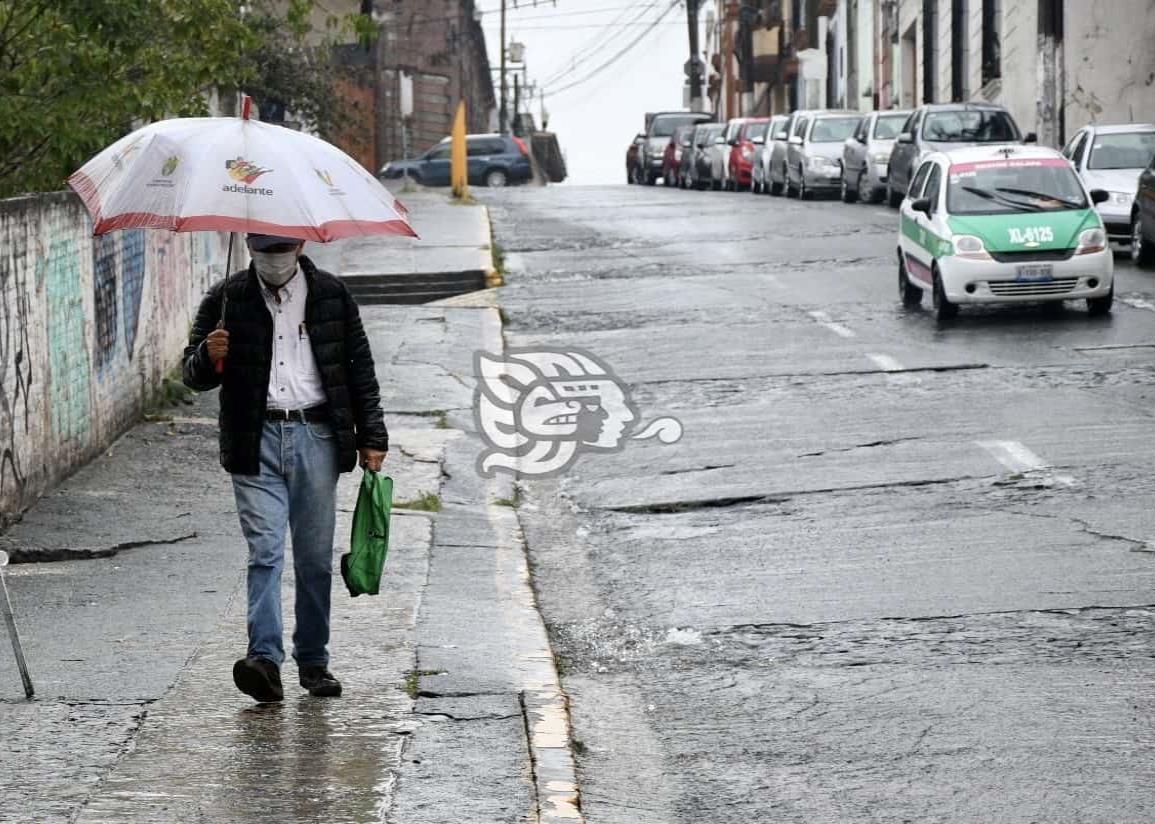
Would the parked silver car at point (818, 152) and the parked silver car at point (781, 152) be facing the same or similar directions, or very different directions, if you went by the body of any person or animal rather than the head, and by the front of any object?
same or similar directions

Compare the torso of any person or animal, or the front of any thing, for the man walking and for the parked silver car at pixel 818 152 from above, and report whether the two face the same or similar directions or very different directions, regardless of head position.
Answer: same or similar directions

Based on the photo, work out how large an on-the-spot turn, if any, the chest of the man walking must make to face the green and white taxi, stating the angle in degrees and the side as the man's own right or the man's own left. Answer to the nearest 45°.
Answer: approximately 135° to the man's own left

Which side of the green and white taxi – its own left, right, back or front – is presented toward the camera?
front

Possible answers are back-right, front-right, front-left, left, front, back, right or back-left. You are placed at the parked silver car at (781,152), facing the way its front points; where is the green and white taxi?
front

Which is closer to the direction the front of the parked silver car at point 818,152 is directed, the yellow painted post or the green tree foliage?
the green tree foliage

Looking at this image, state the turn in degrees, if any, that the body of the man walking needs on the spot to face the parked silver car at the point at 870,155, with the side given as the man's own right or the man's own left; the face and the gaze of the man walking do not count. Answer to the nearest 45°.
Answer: approximately 180°

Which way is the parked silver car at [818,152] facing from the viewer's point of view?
toward the camera

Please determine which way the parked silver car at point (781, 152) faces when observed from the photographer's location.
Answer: facing the viewer

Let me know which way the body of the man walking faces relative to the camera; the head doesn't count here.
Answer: toward the camera

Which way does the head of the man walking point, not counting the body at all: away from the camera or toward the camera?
toward the camera

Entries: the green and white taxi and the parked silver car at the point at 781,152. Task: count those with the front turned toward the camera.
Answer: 2

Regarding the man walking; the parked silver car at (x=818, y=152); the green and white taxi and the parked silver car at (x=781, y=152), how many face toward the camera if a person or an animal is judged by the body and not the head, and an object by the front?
4

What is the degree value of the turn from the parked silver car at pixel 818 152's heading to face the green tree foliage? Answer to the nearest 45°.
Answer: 0° — it already faces it

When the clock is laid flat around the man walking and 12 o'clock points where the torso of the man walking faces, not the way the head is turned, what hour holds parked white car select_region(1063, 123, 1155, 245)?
The parked white car is roughly at 7 o'clock from the man walking.
